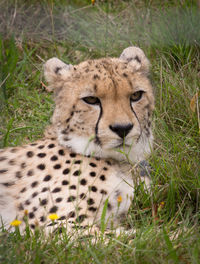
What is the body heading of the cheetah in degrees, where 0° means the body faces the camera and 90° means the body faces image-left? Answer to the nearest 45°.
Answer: approximately 315°
